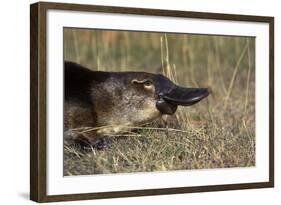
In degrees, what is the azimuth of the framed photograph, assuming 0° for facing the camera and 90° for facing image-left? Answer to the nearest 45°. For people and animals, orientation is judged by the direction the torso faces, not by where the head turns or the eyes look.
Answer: approximately 315°
